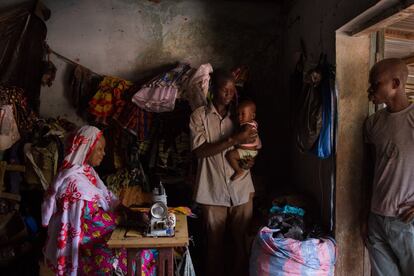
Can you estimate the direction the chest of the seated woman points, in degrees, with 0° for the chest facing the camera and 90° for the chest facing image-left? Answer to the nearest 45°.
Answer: approximately 270°

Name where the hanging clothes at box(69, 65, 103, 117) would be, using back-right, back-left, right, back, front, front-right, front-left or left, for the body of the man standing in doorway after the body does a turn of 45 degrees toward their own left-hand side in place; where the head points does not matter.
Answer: right

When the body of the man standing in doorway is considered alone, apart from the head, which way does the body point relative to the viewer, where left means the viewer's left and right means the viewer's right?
facing the viewer and to the left of the viewer

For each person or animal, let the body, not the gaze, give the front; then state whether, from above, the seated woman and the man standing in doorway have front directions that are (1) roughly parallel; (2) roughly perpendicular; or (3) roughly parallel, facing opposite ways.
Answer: roughly parallel, facing opposite ways

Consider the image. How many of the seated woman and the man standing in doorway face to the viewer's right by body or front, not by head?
1

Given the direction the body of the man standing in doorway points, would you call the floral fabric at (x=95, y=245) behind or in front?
in front

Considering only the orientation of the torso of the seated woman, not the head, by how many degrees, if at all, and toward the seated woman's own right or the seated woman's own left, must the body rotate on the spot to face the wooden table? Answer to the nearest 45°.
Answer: approximately 45° to the seated woman's own right

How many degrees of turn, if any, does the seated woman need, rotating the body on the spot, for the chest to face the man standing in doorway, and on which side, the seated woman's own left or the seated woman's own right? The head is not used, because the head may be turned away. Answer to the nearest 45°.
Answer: approximately 45° to the seated woman's own right

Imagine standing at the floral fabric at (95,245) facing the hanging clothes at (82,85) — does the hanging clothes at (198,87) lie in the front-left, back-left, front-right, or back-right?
front-right

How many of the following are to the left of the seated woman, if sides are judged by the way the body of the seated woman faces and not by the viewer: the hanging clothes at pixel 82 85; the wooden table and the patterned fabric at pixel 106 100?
2

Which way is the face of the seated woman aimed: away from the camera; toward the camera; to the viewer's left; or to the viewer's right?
to the viewer's right

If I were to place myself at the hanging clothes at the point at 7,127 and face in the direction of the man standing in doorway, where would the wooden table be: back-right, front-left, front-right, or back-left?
front-right

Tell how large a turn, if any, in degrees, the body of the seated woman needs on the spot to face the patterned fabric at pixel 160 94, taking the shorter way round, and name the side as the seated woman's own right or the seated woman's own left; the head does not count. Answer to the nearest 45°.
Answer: approximately 45° to the seated woman's own left

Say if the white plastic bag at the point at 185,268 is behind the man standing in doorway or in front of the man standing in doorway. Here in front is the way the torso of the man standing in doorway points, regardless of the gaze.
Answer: in front
